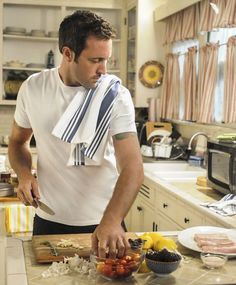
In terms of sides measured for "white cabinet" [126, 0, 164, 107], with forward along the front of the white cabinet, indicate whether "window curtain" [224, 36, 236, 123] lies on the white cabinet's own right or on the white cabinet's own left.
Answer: on the white cabinet's own left

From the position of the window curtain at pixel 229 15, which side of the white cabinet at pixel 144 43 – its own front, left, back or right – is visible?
left

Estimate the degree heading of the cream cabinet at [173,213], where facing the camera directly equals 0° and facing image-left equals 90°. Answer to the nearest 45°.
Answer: approximately 45°

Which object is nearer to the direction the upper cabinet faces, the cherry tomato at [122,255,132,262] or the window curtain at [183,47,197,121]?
the cherry tomato

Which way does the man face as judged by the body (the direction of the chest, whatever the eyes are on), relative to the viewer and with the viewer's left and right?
facing the viewer

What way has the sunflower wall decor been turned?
toward the camera

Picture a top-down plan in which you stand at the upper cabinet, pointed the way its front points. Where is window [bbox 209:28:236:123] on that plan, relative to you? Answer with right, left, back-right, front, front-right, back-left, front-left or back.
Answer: front-left

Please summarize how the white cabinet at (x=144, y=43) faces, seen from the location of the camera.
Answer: facing the viewer and to the left of the viewer

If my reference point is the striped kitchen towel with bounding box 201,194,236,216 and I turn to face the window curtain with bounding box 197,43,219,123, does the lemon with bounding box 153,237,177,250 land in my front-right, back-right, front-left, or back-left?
back-left

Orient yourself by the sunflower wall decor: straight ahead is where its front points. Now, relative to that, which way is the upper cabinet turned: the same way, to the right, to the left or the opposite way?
the same way

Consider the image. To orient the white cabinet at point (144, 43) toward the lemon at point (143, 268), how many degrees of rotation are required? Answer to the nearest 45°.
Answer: approximately 45° to its left

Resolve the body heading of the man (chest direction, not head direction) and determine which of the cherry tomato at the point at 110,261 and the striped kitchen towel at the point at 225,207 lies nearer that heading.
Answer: the cherry tomato

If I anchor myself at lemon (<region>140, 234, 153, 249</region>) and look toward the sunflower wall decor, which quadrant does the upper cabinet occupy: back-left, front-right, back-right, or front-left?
front-left

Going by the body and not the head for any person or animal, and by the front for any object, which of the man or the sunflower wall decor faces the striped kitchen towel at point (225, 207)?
the sunflower wall decor

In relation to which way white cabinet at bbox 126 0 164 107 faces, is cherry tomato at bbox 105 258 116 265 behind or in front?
in front

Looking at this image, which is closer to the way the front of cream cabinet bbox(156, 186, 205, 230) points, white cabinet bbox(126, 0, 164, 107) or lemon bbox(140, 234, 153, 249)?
the lemon

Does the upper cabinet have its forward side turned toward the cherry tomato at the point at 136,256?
yes

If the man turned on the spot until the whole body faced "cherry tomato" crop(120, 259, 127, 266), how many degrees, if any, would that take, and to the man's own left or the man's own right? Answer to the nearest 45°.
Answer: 0° — they already face it

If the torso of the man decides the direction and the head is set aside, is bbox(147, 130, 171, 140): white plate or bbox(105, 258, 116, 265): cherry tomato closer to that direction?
the cherry tomato

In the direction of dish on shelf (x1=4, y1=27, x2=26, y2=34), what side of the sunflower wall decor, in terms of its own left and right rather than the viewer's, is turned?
right

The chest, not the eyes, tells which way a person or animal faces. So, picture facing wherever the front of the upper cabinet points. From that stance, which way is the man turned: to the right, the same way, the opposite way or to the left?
the same way
